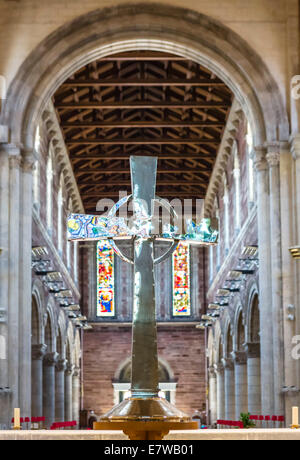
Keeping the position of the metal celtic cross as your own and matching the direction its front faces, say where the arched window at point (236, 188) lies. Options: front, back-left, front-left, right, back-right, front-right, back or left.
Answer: back

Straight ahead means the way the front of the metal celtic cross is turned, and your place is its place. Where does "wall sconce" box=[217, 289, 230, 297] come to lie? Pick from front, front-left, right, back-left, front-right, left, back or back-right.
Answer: back

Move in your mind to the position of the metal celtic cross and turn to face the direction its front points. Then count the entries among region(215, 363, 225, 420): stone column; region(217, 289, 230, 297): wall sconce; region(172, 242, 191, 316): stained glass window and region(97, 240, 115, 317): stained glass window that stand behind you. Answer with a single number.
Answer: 4

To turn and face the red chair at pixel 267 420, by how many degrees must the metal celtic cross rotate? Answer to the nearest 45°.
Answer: approximately 180°

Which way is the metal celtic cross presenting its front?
toward the camera

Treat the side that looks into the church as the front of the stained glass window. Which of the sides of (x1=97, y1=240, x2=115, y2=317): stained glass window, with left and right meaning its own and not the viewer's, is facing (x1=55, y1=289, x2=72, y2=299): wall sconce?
front

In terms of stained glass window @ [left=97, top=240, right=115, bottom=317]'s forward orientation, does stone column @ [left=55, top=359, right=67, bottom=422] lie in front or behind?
in front

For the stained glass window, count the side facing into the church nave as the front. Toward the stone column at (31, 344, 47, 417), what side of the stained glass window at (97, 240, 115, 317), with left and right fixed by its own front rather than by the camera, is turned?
front

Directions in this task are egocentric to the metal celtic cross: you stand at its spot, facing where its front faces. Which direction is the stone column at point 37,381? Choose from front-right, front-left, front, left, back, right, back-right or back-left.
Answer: back

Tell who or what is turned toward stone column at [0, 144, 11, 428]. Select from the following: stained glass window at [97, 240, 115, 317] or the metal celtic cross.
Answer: the stained glass window

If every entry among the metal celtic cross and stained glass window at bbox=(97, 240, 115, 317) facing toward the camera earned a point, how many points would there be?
2

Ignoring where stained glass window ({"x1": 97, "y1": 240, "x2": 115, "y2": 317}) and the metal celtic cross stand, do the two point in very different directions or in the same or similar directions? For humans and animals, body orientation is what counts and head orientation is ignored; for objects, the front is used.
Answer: same or similar directions

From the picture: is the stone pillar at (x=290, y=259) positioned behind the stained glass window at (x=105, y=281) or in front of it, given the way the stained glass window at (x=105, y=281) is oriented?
in front
